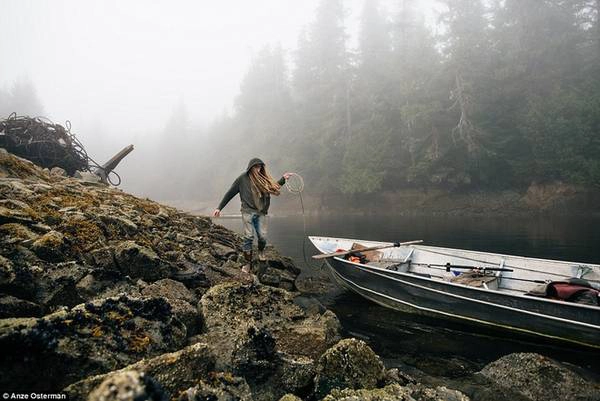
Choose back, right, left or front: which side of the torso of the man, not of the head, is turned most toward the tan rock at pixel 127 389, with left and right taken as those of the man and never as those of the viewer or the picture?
front

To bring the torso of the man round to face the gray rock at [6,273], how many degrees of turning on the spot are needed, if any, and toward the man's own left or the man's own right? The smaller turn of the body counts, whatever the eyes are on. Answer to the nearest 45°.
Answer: approximately 45° to the man's own right

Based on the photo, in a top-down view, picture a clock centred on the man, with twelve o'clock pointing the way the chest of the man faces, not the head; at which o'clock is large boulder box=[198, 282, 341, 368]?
The large boulder is roughly at 12 o'clock from the man.

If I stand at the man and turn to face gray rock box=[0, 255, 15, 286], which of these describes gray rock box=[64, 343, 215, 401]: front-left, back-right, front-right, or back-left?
front-left

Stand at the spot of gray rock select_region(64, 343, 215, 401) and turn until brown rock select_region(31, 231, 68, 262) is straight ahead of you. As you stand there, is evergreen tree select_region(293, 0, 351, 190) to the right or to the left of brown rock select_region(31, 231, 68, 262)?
right

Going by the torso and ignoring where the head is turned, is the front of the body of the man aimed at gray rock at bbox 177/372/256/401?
yes

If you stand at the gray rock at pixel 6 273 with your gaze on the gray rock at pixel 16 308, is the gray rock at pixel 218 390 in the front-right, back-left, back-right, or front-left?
front-left

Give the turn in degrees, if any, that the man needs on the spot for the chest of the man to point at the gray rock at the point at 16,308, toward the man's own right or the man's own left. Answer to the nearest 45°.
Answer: approximately 45° to the man's own right

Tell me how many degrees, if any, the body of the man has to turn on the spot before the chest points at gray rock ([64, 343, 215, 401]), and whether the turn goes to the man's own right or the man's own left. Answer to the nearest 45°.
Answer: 0° — they already face it

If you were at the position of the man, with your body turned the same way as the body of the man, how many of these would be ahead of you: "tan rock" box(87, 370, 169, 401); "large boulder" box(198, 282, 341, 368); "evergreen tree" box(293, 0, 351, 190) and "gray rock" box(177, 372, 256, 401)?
3

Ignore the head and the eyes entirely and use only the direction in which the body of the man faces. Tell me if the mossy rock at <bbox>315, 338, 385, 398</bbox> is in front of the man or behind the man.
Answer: in front

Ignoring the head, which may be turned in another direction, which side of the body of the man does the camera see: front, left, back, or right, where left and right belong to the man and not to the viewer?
front
